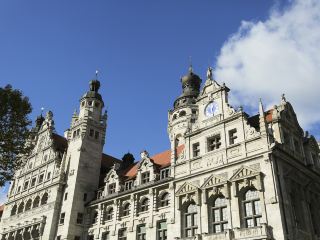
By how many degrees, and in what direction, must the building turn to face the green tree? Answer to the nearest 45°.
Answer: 0° — it already faces it

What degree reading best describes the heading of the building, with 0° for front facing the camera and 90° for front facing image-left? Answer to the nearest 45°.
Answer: approximately 45°
